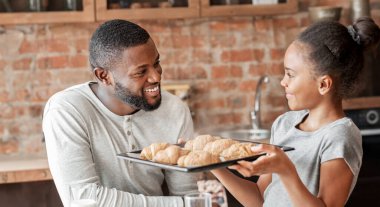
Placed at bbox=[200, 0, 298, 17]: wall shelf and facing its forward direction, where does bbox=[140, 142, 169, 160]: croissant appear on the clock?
The croissant is roughly at 12 o'clock from the wall shelf.

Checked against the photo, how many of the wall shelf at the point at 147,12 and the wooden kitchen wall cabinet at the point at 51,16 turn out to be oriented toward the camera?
2

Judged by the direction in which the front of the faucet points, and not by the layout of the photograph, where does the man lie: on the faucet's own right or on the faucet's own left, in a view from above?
on the faucet's own right

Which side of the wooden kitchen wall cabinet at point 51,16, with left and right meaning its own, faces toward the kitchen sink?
left
